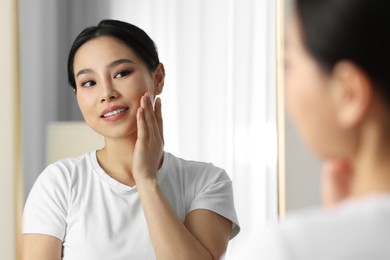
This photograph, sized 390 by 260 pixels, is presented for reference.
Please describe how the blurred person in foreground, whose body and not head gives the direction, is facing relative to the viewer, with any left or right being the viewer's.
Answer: facing away from the viewer and to the left of the viewer

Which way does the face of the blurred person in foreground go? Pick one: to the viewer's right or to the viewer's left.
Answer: to the viewer's left
